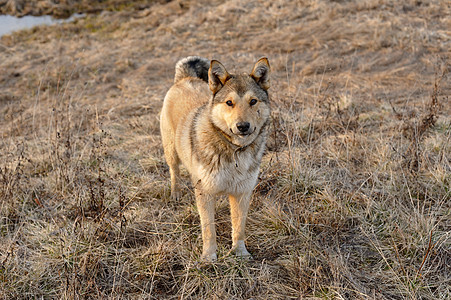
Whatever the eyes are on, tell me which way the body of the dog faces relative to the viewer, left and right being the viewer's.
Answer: facing the viewer and to the right of the viewer
